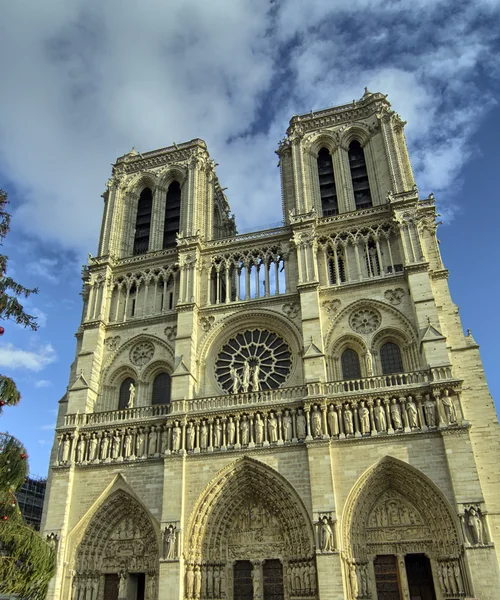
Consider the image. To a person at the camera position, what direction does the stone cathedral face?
facing the viewer

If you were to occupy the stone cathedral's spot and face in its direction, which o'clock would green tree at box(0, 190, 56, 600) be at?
The green tree is roughly at 1 o'clock from the stone cathedral.
